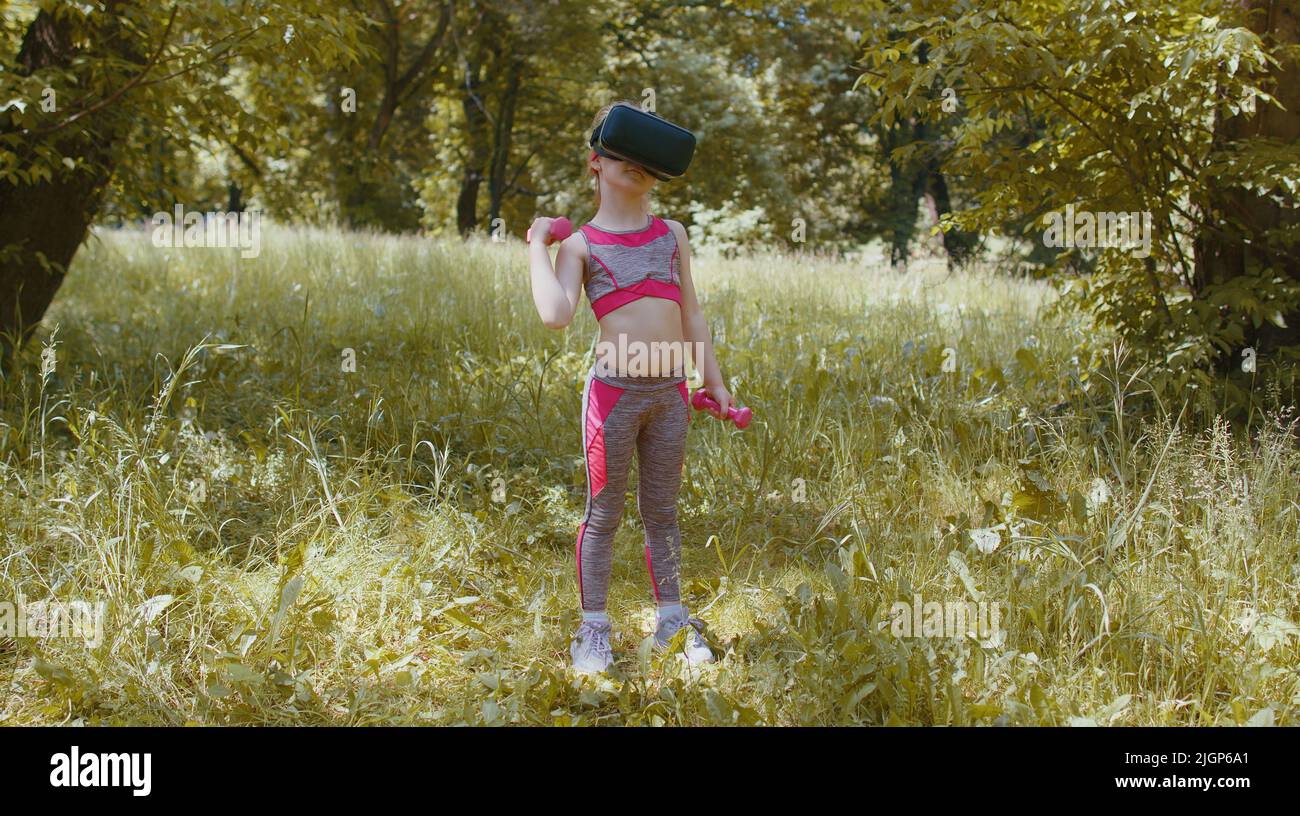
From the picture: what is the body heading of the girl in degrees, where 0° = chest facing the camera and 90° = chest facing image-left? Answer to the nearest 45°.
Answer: approximately 315°

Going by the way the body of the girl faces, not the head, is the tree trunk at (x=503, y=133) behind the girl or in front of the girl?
behind

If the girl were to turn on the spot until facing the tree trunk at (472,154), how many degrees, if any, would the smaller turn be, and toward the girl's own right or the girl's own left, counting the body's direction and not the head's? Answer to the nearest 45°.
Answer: approximately 135° to the girl's own left
